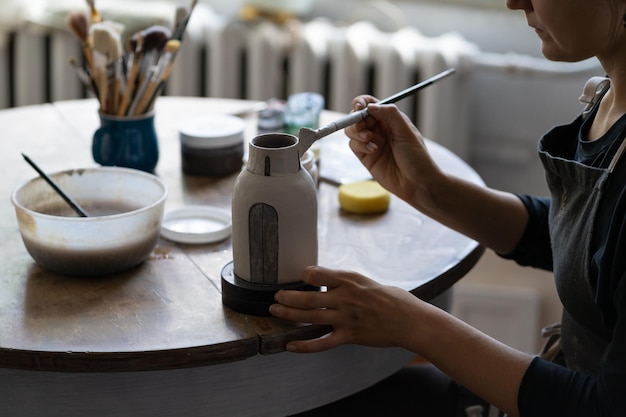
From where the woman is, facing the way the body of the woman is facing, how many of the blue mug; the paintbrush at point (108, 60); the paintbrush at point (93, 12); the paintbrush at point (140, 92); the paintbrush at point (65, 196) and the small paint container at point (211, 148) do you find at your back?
0

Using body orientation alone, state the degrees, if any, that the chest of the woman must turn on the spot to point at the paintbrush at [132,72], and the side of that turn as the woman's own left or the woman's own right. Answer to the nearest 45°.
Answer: approximately 45° to the woman's own right

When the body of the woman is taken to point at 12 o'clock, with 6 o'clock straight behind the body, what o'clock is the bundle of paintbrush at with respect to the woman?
The bundle of paintbrush is roughly at 1 o'clock from the woman.

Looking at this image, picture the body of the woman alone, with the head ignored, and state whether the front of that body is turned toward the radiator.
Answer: no

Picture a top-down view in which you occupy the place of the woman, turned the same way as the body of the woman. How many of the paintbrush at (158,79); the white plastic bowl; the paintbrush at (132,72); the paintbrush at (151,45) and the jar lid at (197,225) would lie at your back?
0

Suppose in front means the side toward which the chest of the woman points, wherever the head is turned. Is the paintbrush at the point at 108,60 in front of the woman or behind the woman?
in front

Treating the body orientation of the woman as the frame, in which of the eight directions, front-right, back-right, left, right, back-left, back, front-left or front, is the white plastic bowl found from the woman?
front

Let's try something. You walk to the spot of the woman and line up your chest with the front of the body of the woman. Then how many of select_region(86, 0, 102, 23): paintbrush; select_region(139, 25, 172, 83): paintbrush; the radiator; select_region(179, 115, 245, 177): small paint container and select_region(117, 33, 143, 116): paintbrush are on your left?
0

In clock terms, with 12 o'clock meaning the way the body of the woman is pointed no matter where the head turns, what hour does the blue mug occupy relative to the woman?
The blue mug is roughly at 1 o'clock from the woman.

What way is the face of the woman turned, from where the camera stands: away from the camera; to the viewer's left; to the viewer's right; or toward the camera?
to the viewer's left

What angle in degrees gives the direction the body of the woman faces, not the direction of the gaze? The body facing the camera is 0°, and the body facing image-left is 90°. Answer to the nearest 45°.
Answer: approximately 90°
